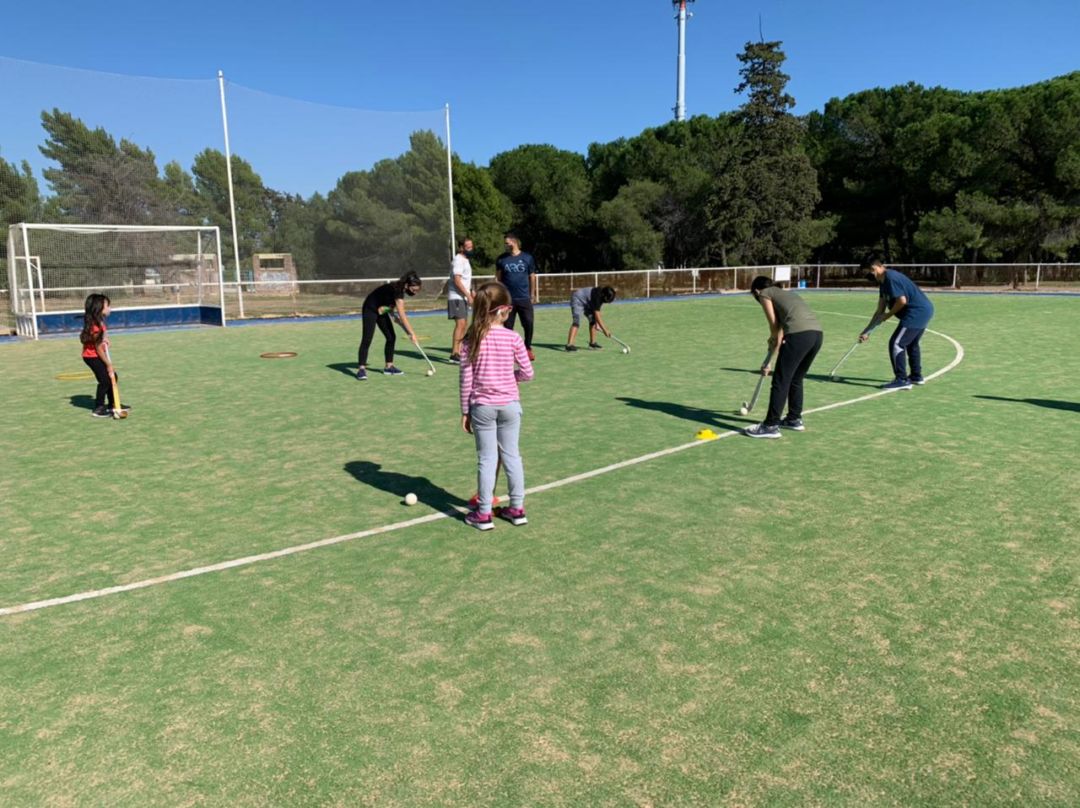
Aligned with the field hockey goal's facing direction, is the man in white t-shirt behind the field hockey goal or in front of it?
in front

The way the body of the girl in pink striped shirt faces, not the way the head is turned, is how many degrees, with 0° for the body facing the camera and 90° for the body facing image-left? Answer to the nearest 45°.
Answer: approximately 225°

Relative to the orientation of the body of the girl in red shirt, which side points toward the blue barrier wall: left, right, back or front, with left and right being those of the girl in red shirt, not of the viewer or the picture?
left

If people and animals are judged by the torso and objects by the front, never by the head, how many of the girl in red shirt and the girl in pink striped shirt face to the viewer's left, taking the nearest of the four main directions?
0

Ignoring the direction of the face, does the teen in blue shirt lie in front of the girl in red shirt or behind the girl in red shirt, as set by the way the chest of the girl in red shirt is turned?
in front

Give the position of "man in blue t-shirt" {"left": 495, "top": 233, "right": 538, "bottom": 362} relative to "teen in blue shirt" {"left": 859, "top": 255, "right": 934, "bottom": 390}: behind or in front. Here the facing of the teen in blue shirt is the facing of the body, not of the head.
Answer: in front

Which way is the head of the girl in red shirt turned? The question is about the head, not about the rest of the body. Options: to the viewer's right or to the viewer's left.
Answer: to the viewer's right

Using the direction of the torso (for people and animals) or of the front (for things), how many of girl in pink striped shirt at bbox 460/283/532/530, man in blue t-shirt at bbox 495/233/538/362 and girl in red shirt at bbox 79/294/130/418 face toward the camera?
1

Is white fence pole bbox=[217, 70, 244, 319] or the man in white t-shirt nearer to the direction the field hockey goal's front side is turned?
the man in white t-shirt

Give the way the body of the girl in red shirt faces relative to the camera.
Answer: to the viewer's right

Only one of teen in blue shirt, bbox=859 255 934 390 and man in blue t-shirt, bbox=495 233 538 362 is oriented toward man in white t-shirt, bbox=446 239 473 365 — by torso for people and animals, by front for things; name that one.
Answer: the teen in blue shirt

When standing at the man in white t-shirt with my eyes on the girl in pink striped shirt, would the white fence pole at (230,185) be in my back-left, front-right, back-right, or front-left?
back-right
